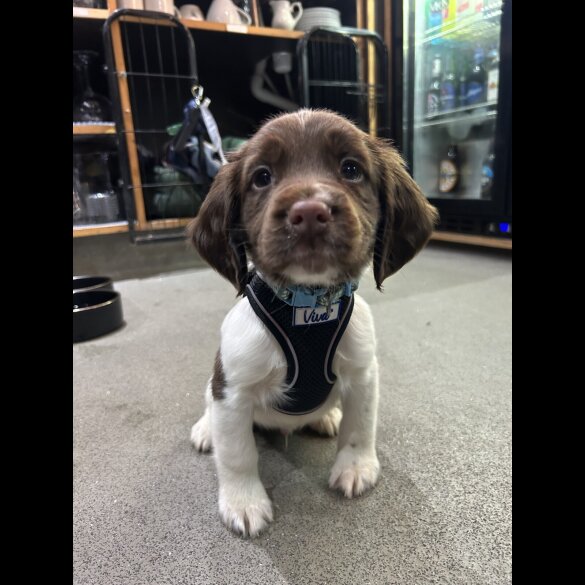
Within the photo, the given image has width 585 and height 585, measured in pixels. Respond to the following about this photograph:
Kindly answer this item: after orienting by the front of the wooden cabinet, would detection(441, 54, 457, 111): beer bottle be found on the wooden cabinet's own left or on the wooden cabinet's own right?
on the wooden cabinet's own left

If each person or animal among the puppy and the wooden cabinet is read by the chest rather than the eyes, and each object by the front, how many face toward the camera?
2

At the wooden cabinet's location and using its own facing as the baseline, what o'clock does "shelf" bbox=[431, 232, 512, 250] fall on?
The shelf is roughly at 9 o'clock from the wooden cabinet.

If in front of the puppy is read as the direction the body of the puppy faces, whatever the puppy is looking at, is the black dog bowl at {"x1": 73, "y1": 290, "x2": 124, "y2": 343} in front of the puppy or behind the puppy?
behind

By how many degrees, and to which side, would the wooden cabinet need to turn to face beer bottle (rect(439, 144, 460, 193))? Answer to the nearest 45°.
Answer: approximately 90° to its left

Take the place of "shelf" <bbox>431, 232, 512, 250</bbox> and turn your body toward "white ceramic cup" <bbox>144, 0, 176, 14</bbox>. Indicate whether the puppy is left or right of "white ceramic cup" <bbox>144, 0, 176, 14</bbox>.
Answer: left

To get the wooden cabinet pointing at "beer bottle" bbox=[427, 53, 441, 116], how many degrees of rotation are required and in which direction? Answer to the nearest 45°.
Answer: approximately 90° to its left
